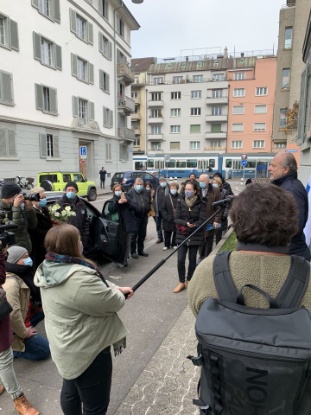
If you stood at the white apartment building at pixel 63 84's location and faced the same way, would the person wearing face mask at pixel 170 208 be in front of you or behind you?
in front

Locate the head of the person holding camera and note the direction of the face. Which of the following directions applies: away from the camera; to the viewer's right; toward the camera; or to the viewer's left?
to the viewer's right

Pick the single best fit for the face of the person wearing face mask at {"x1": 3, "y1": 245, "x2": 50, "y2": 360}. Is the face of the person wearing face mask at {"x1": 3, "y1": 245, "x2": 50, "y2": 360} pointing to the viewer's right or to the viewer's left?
to the viewer's right

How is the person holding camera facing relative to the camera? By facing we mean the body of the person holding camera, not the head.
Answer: to the viewer's right

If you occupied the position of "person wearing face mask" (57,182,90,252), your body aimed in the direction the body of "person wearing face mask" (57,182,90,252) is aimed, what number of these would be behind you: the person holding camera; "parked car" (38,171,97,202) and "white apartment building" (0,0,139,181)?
2

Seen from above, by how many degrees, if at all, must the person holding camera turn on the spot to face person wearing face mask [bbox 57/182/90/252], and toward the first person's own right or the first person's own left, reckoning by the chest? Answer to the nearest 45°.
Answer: approximately 45° to the first person's own left

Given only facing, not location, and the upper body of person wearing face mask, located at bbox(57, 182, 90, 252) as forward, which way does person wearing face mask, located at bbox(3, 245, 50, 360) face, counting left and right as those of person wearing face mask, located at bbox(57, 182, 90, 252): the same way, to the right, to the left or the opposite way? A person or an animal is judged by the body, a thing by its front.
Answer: to the left

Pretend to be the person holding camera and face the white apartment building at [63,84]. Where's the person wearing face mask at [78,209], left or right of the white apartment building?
right

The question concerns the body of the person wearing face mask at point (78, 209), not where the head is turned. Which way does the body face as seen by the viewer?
toward the camera

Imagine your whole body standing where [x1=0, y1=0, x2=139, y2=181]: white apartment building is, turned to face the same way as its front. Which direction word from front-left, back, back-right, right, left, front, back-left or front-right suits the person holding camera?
front-right

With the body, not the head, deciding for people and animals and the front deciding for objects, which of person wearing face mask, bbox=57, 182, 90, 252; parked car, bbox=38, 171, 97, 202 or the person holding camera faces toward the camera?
the person wearing face mask

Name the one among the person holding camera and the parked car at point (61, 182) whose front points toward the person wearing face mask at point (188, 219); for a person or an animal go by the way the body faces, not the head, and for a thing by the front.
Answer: the person holding camera

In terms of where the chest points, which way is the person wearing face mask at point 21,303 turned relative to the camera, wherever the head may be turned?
to the viewer's right

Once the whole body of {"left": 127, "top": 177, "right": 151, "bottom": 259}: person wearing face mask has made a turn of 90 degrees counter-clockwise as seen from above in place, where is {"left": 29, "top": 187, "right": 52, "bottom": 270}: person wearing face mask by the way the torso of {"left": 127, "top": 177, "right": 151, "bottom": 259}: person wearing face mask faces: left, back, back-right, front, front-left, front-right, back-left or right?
back-right

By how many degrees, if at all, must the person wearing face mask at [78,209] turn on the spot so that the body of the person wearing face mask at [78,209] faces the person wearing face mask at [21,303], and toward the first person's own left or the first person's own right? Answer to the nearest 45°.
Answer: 0° — they already face them

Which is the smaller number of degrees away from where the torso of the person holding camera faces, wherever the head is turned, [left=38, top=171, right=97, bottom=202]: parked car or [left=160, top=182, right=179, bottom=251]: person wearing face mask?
the person wearing face mask

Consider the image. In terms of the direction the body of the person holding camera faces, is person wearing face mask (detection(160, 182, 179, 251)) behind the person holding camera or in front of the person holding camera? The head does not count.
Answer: in front
